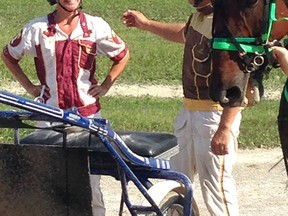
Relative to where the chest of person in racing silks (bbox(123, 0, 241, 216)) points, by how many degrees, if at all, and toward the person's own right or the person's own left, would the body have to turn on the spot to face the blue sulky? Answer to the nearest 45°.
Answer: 0° — they already face it

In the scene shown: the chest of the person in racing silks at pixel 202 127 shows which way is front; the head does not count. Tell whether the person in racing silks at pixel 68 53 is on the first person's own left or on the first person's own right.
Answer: on the first person's own right

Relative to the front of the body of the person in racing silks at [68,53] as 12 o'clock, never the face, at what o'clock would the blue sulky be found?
The blue sulky is roughly at 12 o'clock from the person in racing silks.

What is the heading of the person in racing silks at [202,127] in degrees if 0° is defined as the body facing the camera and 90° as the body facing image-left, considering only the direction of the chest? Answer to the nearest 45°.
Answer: approximately 45°

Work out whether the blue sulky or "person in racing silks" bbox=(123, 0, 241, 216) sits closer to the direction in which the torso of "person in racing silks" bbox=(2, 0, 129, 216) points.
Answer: the blue sulky

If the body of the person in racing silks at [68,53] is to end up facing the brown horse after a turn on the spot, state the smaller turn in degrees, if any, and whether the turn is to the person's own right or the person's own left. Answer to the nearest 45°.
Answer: approximately 45° to the person's own left
